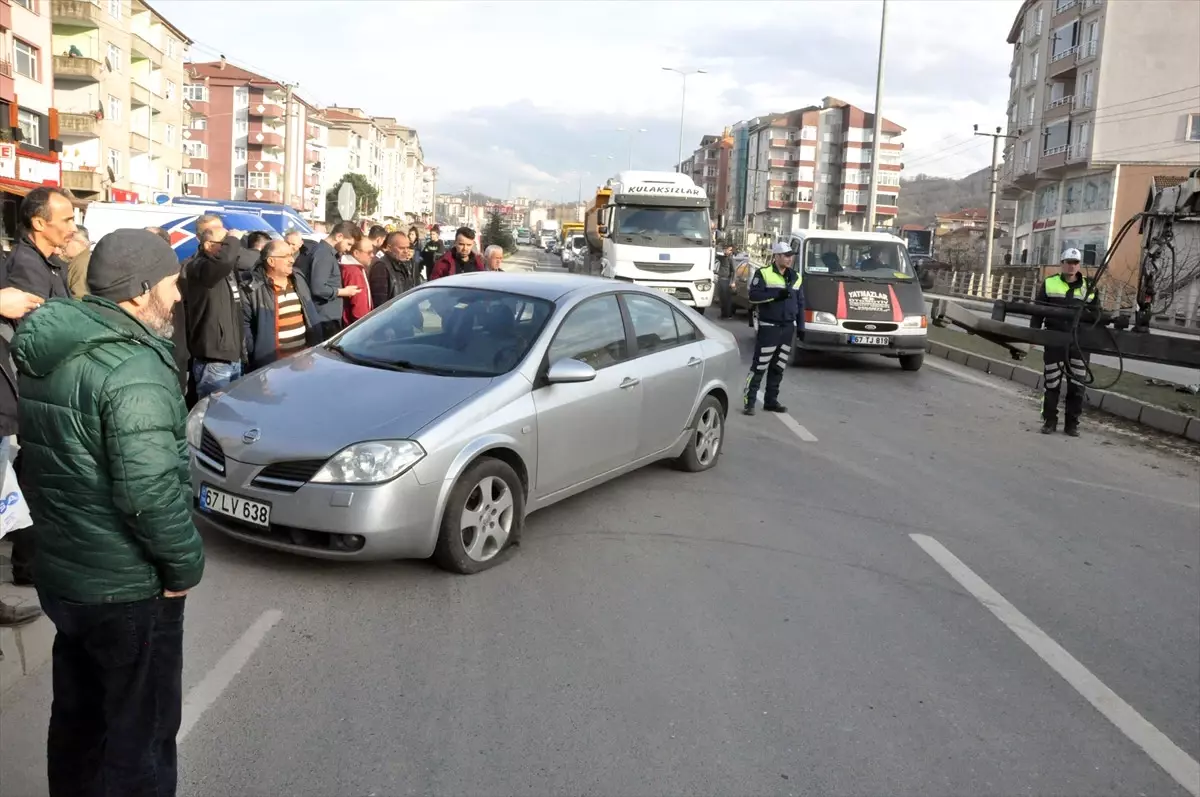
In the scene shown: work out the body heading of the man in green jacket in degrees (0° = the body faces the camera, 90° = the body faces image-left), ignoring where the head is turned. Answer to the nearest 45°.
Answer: approximately 225°

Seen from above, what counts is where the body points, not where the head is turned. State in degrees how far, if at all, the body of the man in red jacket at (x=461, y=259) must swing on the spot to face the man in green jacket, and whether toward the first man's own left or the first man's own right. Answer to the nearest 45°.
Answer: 0° — they already face them

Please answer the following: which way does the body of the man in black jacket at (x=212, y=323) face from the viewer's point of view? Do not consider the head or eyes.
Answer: to the viewer's right

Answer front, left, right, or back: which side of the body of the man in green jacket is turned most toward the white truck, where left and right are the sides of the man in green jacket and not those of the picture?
front

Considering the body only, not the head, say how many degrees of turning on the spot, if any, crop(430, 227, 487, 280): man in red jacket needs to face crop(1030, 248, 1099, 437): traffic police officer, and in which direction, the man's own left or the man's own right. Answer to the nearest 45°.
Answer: approximately 45° to the man's own left

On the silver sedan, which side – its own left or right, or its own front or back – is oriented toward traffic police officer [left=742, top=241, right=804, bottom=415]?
back

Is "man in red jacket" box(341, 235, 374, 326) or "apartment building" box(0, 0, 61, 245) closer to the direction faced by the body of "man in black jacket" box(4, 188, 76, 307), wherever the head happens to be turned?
the man in red jacket

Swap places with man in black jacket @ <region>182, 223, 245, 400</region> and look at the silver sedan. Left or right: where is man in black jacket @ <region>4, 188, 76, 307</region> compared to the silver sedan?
right

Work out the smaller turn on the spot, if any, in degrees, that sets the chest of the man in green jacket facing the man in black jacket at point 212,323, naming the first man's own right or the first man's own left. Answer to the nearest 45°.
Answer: approximately 45° to the first man's own left

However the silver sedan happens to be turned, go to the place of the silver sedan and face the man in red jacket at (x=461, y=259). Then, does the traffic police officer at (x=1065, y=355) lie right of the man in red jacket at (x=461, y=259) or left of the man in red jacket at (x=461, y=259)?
right

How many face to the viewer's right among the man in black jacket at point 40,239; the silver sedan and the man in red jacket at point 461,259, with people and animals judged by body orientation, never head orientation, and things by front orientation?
1

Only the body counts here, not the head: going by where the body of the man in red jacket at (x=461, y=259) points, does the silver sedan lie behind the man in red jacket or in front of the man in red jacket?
in front

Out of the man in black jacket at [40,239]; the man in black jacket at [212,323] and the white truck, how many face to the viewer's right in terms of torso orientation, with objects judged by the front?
2

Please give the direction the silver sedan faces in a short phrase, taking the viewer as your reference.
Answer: facing the viewer and to the left of the viewer

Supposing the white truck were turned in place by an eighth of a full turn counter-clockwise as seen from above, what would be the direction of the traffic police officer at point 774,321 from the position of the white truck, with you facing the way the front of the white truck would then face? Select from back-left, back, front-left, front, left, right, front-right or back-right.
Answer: front-right

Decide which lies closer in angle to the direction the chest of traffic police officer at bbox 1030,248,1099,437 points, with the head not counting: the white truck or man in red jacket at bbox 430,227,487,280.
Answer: the man in red jacket

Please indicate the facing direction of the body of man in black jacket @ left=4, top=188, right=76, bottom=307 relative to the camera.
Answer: to the viewer's right

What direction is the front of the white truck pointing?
toward the camera

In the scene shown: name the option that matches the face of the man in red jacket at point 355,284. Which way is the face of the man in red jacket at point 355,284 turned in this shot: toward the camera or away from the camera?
toward the camera
